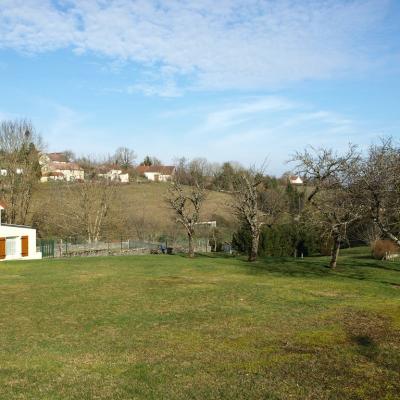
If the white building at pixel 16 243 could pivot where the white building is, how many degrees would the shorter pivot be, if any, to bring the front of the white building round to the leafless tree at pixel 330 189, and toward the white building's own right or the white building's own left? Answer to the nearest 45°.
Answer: approximately 45° to the white building's own left

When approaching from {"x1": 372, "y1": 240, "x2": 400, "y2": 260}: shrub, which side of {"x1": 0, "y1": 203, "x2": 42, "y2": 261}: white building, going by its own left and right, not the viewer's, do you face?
left

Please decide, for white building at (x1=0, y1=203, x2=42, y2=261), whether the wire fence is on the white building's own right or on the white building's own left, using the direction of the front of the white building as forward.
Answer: on the white building's own left

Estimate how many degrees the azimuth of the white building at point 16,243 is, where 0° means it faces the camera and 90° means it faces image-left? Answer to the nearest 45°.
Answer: approximately 0°

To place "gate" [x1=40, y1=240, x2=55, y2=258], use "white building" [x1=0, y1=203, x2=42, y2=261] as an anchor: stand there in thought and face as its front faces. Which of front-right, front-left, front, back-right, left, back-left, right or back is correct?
back-left
